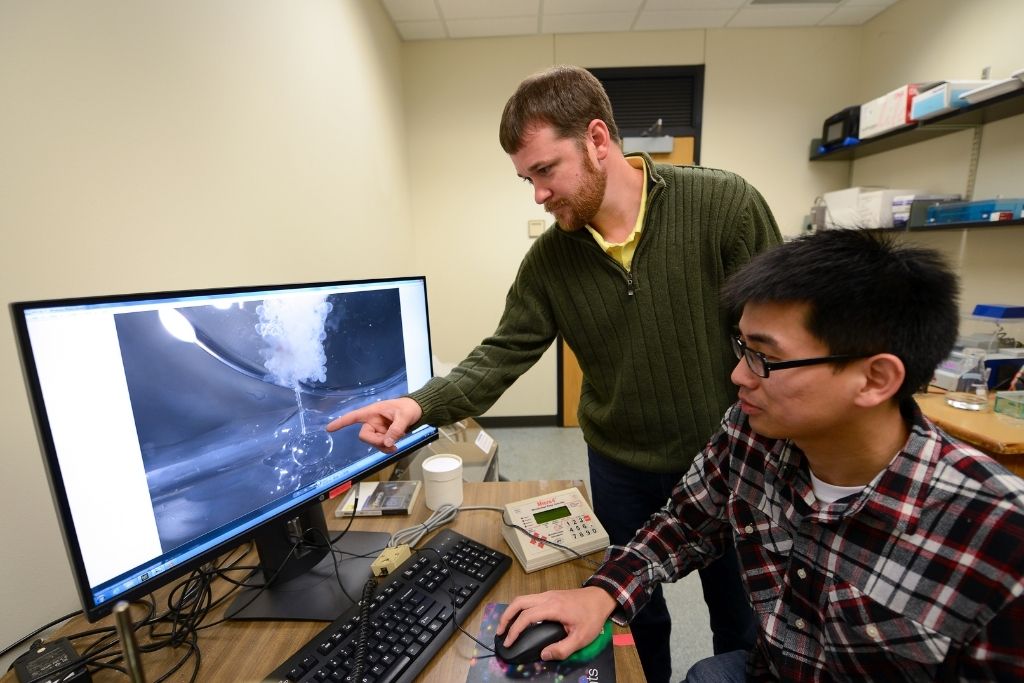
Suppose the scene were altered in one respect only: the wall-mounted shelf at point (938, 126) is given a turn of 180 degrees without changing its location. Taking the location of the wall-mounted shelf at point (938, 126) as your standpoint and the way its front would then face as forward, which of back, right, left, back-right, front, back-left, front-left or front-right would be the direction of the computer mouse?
back-right

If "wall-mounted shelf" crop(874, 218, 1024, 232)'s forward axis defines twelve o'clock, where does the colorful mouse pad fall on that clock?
The colorful mouse pad is roughly at 11 o'clock from the wall-mounted shelf.

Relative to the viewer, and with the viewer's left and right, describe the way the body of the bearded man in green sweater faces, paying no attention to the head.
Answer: facing the viewer and to the left of the viewer

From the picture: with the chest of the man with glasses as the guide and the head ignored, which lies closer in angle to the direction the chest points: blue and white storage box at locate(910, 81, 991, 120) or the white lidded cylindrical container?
the white lidded cylindrical container

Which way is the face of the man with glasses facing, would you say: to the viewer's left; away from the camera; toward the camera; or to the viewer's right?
to the viewer's left

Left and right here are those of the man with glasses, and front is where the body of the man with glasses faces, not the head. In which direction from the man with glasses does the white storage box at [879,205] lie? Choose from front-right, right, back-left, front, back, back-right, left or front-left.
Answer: back-right

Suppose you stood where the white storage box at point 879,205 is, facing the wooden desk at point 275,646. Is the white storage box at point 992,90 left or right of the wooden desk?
left

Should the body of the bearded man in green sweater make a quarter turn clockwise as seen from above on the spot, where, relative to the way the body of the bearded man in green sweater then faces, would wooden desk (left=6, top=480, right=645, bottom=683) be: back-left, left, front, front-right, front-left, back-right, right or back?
left

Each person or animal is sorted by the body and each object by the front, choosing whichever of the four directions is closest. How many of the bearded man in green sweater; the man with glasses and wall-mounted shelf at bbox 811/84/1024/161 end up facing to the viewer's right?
0

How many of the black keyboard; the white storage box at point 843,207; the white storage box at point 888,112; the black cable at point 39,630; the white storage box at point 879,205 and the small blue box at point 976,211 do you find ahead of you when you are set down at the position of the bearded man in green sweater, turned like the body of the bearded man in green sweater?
2

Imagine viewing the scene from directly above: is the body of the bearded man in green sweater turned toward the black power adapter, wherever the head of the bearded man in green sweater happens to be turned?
yes

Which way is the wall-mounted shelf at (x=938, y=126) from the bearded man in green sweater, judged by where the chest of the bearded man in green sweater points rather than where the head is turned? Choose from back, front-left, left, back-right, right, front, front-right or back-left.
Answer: back

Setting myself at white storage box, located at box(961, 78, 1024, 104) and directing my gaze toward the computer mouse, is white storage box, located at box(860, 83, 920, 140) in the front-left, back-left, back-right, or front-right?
back-right

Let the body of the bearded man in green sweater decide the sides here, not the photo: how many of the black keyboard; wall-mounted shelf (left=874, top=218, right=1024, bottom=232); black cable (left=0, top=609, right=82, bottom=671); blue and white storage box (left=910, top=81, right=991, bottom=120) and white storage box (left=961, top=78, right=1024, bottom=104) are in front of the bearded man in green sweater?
2

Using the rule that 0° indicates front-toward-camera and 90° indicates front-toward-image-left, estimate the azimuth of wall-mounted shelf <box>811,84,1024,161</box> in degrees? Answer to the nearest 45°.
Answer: approximately 45°

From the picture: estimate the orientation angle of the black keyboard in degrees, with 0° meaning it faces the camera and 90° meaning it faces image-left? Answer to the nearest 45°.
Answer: approximately 315°
